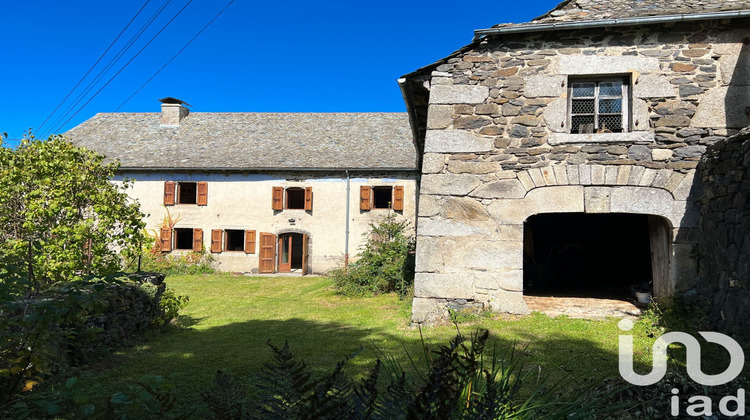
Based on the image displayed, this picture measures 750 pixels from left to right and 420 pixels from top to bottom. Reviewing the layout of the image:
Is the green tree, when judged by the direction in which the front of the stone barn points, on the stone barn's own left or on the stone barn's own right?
on the stone barn's own right

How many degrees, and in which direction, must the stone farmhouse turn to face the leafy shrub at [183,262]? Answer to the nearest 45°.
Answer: approximately 90° to its right

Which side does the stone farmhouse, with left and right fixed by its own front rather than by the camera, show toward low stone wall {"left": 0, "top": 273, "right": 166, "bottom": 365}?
front

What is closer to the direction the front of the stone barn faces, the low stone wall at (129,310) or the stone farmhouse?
the low stone wall

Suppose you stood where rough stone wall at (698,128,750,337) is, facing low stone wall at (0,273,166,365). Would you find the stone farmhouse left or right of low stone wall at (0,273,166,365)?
right

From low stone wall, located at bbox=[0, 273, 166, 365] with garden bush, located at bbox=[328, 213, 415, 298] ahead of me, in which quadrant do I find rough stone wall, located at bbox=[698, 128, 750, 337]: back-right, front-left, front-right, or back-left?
front-right

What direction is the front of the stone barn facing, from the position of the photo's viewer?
facing the viewer

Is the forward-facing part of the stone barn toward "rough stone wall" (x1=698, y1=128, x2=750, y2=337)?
no

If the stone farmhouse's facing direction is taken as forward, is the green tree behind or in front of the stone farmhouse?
in front

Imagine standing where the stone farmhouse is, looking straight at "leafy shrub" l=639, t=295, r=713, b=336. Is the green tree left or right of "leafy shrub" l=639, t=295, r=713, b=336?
right

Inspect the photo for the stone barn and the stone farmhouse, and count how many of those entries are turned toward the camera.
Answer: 2

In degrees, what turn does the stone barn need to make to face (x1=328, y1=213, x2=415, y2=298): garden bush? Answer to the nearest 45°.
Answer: approximately 135° to its right

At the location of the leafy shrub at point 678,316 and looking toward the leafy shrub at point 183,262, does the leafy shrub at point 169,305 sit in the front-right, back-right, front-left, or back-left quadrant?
front-left

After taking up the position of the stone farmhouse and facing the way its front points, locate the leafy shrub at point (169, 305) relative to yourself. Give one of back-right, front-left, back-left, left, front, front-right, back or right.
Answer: front

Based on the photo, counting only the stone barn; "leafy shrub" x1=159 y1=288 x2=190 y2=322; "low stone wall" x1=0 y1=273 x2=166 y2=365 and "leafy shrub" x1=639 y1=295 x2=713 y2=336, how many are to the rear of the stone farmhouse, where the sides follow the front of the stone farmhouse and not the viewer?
0

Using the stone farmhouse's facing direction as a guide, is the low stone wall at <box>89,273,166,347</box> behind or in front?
in front
